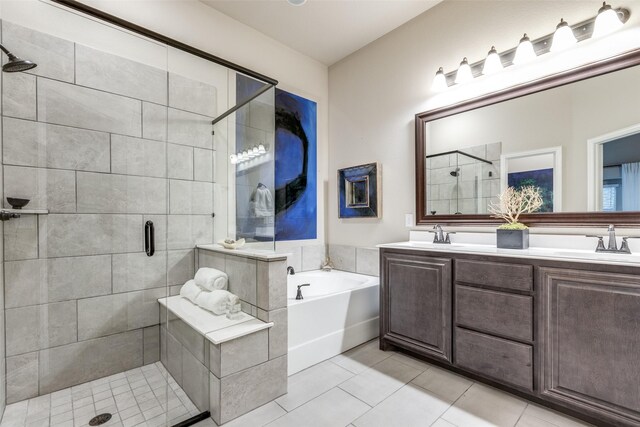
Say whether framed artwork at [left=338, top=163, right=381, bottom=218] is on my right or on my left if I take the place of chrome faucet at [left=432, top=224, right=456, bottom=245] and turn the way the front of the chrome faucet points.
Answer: on my right

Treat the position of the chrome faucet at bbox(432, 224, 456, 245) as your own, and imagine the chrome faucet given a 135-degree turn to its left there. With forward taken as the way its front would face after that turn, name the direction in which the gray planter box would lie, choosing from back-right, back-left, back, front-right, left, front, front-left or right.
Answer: front-right

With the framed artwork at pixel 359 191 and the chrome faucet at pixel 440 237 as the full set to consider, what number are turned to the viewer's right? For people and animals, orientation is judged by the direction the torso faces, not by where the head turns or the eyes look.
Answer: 0

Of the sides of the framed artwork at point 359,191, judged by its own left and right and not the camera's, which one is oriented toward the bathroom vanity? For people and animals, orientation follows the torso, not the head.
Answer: left

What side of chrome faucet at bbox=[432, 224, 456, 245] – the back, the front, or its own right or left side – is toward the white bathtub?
right

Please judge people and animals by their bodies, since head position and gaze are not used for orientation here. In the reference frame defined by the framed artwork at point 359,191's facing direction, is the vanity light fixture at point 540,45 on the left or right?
on its left

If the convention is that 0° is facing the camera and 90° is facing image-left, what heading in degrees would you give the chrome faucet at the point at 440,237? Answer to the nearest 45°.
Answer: approximately 45°

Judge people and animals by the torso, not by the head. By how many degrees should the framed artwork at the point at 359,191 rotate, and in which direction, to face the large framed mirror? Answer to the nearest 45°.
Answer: approximately 90° to its left

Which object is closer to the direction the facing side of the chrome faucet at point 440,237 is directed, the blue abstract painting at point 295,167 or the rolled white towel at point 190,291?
the rolled white towel

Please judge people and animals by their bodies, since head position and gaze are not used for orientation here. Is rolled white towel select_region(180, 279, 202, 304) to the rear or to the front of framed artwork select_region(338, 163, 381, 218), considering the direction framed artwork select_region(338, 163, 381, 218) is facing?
to the front

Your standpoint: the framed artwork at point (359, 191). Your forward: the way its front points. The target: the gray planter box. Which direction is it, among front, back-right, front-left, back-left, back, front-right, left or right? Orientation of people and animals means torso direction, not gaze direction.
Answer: left

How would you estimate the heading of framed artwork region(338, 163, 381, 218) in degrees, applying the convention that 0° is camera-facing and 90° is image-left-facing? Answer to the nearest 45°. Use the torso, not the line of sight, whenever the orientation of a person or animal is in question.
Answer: approximately 45°
